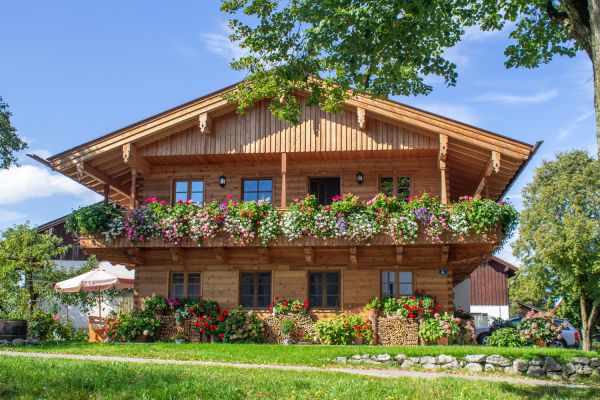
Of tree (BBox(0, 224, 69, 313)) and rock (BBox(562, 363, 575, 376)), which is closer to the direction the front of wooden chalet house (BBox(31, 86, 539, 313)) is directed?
the rock

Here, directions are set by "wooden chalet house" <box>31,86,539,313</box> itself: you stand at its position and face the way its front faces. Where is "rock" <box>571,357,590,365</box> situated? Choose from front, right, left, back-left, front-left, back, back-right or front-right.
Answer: front-left

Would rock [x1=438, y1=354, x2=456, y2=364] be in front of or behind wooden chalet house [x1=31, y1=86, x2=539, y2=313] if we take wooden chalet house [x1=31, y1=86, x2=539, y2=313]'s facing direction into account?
in front

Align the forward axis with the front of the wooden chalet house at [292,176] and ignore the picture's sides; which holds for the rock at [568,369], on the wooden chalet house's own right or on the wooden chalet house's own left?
on the wooden chalet house's own left

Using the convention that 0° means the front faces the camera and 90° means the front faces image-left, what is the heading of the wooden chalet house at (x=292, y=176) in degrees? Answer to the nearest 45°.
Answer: approximately 0°

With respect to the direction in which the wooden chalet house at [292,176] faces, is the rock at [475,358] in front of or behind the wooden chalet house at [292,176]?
in front

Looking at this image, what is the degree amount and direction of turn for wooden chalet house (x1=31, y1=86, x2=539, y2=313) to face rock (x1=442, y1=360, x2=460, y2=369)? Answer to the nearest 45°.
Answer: approximately 45° to its left
